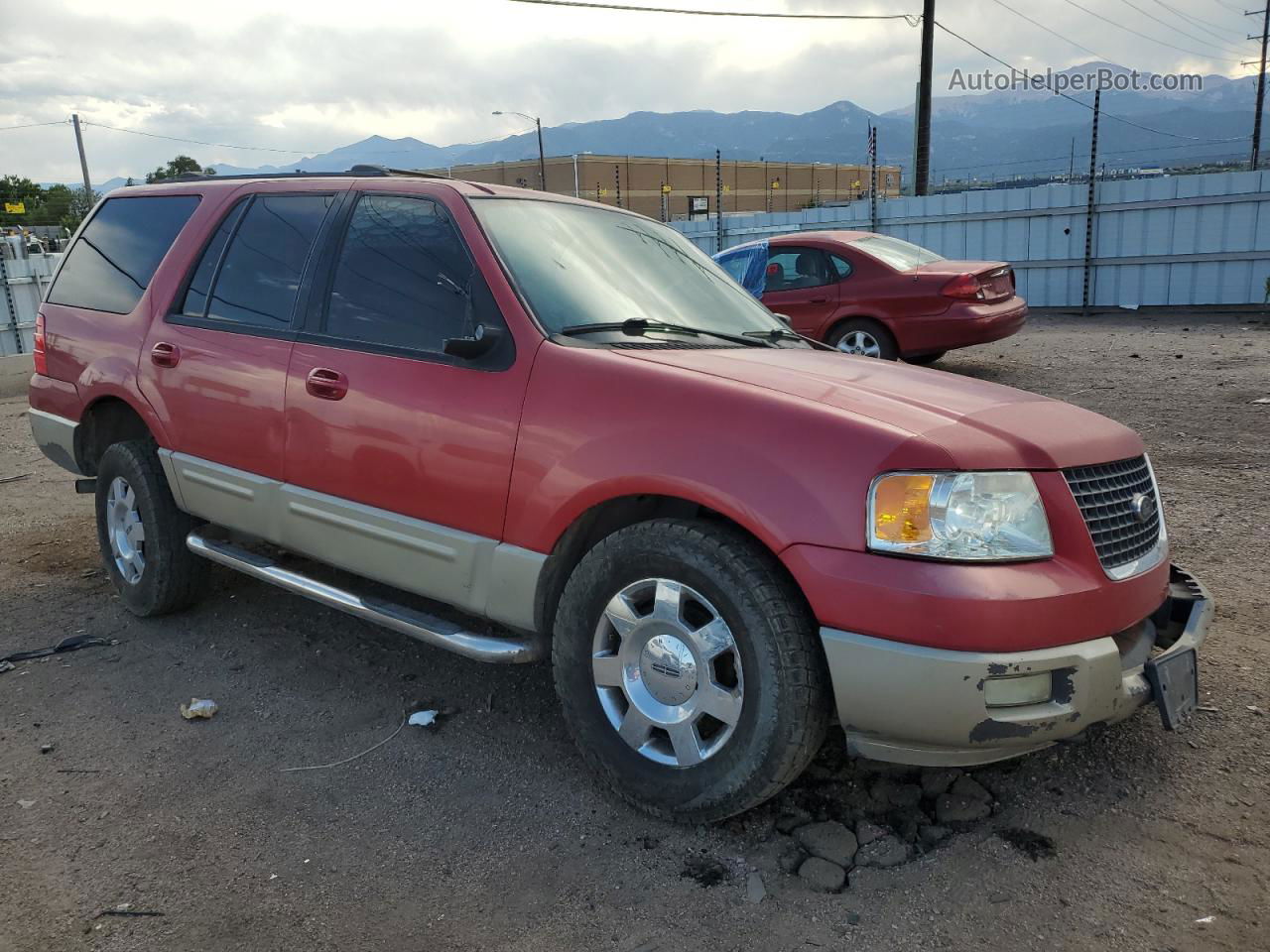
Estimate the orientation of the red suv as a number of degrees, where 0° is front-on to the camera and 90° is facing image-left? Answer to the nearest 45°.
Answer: approximately 315°

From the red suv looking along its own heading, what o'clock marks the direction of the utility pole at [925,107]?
The utility pole is roughly at 8 o'clock from the red suv.

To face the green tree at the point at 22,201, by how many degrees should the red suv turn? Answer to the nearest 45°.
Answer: approximately 180°

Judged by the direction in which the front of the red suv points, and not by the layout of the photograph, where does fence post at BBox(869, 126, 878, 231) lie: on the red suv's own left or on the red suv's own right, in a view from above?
on the red suv's own left

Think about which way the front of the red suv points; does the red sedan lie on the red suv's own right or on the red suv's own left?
on the red suv's own left

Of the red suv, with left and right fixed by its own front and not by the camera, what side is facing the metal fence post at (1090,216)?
left
